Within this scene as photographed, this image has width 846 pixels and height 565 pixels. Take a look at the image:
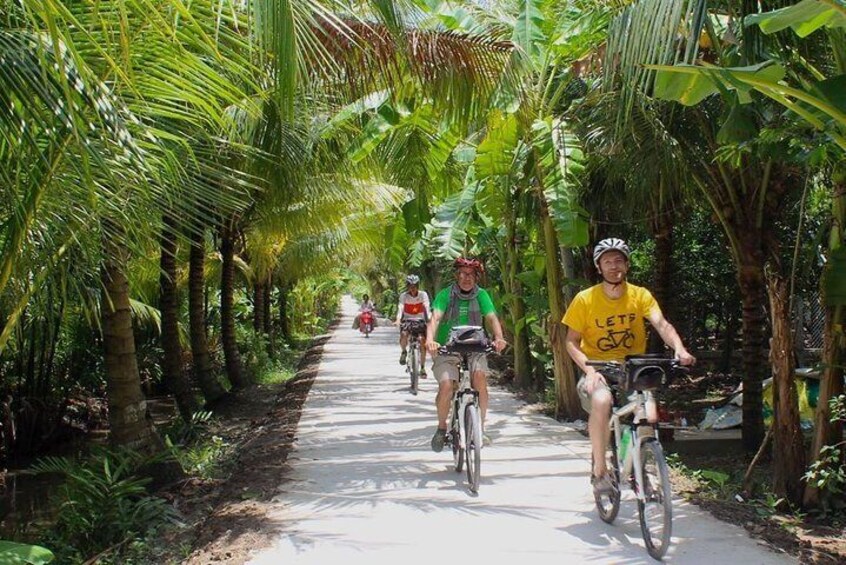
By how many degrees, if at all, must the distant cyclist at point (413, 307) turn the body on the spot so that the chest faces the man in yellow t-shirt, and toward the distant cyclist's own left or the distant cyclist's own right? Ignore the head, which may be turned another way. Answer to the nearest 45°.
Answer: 0° — they already face them

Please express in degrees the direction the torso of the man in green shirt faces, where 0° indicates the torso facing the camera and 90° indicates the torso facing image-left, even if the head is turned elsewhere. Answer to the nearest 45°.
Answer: approximately 0°

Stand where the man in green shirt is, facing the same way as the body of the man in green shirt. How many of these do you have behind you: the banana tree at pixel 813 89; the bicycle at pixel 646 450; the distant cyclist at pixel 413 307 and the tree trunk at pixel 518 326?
2

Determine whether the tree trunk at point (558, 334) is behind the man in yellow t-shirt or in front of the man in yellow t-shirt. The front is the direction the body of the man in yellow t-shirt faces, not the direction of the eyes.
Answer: behind

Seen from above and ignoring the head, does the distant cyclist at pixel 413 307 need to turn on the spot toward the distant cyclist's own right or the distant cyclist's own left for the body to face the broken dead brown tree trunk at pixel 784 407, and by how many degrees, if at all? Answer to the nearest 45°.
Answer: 0° — they already face it

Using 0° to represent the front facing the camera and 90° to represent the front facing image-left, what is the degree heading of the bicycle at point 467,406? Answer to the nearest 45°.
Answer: approximately 0°

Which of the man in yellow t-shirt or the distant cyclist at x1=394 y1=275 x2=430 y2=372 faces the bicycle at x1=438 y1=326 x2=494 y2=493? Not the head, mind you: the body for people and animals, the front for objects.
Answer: the distant cyclist
